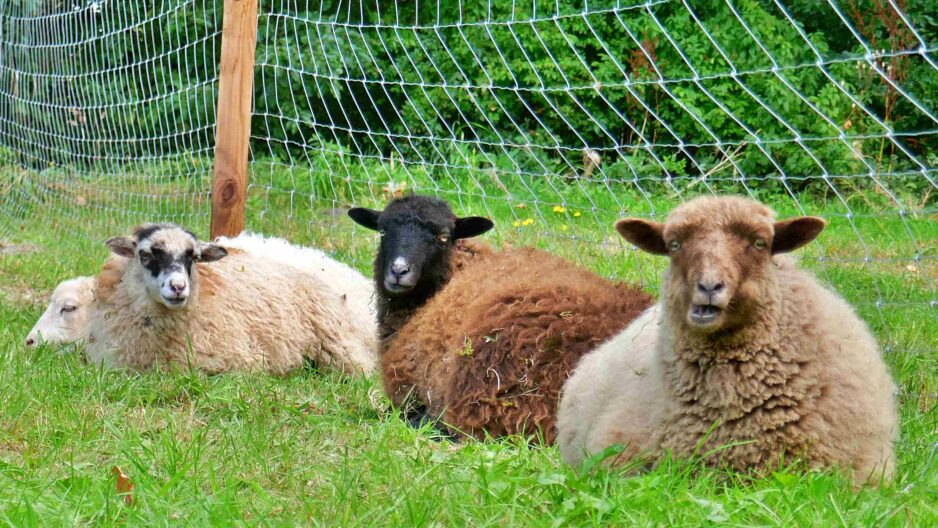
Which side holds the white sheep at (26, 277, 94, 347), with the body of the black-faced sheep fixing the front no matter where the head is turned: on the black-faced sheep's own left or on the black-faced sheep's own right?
on the black-faced sheep's own right

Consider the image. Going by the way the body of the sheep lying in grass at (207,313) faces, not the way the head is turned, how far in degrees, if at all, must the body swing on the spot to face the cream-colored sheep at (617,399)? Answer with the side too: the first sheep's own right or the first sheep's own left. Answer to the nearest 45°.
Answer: approximately 90° to the first sheep's own left

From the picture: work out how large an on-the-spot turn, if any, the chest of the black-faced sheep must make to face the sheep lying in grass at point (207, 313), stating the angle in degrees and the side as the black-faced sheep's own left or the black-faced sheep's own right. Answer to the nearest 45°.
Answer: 0° — it already faces it

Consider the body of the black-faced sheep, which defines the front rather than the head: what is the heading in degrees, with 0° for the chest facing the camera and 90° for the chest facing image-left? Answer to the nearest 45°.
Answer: approximately 45°

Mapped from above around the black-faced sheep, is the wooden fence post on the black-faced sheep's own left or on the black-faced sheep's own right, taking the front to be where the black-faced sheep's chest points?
on the black-faced sheep's own right

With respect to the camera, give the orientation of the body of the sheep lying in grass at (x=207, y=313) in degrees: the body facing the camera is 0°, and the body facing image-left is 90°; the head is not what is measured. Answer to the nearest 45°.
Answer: approximately 45°

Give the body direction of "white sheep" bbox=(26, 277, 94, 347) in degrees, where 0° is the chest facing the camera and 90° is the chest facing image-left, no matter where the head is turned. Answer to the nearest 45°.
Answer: approximately 90°
